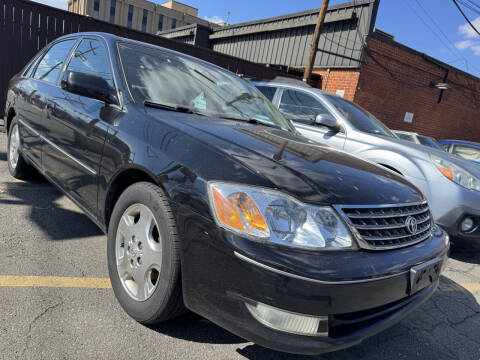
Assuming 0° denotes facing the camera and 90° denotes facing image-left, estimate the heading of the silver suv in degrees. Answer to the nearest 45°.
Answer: approximately 315°

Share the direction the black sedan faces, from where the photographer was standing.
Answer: facing the viewer and to the right of the viewer

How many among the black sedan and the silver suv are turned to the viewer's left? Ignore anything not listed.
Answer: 0

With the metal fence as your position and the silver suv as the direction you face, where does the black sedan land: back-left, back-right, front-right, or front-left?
front-right

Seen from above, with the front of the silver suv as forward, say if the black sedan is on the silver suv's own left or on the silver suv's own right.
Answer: on the silver suv's own right

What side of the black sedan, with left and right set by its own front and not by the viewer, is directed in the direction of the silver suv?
left

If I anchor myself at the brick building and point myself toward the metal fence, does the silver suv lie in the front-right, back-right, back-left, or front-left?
front-left

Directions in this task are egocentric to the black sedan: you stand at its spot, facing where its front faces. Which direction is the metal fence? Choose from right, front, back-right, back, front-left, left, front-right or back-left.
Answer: back
